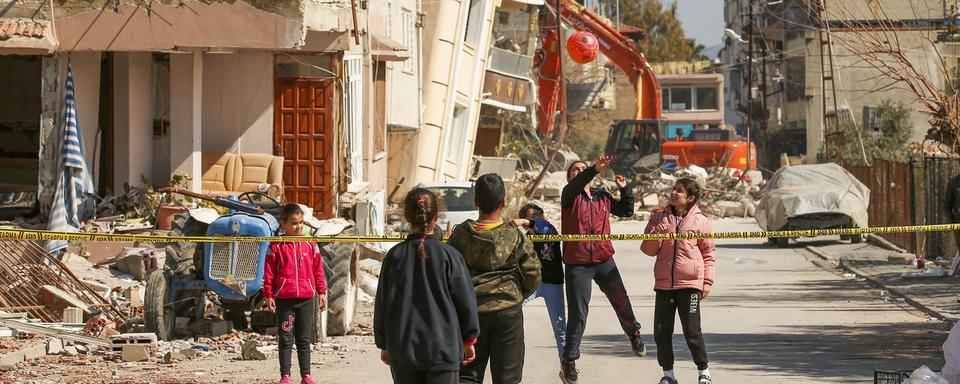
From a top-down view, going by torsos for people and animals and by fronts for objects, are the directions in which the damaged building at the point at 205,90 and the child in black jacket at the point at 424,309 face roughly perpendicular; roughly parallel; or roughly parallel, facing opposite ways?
roughly parallel, facing opposite ways

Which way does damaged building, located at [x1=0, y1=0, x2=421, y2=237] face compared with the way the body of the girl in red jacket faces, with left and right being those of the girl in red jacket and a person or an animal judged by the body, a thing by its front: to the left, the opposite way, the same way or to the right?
the same way

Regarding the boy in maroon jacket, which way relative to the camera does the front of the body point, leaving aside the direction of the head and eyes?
toward the camera

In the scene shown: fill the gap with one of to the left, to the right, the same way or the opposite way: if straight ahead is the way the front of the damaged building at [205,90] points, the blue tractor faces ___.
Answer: the same way

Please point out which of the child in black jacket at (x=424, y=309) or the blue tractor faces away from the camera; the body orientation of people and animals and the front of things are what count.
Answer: the child in black jacket

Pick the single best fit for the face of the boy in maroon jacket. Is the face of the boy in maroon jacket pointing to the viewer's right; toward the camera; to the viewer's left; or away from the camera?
toward the camera

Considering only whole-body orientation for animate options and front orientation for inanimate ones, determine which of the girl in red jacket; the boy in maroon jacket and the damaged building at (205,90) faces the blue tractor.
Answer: the damaged building

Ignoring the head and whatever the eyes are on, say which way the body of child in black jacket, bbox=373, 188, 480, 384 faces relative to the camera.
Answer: away from the camera

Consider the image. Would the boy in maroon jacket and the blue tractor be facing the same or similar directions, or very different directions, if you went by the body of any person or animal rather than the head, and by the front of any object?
same or similar directions

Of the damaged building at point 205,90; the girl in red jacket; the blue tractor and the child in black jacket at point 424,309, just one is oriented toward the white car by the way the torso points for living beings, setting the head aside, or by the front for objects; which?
the child in black jacket

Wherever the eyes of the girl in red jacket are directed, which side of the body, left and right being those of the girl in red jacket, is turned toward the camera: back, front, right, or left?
front

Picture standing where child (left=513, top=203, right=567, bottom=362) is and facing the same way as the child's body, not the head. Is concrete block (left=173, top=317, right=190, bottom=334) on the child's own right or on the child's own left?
on the child's own right

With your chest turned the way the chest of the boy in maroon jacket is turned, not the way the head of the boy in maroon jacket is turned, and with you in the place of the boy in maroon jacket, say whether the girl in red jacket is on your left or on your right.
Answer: on your right

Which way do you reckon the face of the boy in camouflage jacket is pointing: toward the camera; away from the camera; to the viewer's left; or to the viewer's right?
away from the camera
